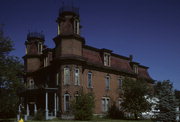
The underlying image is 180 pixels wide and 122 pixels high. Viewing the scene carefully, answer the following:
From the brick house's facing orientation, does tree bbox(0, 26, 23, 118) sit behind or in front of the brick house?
in front

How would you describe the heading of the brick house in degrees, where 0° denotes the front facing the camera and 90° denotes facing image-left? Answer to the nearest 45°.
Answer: approximately 45°

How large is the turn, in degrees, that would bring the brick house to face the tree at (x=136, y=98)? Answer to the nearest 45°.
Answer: approximately 135° to its left

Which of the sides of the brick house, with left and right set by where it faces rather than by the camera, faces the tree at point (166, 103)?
left

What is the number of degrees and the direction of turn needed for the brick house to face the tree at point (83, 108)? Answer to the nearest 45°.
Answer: approximately 45° to its left

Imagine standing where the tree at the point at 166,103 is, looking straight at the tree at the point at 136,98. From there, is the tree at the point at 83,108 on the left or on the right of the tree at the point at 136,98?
left
